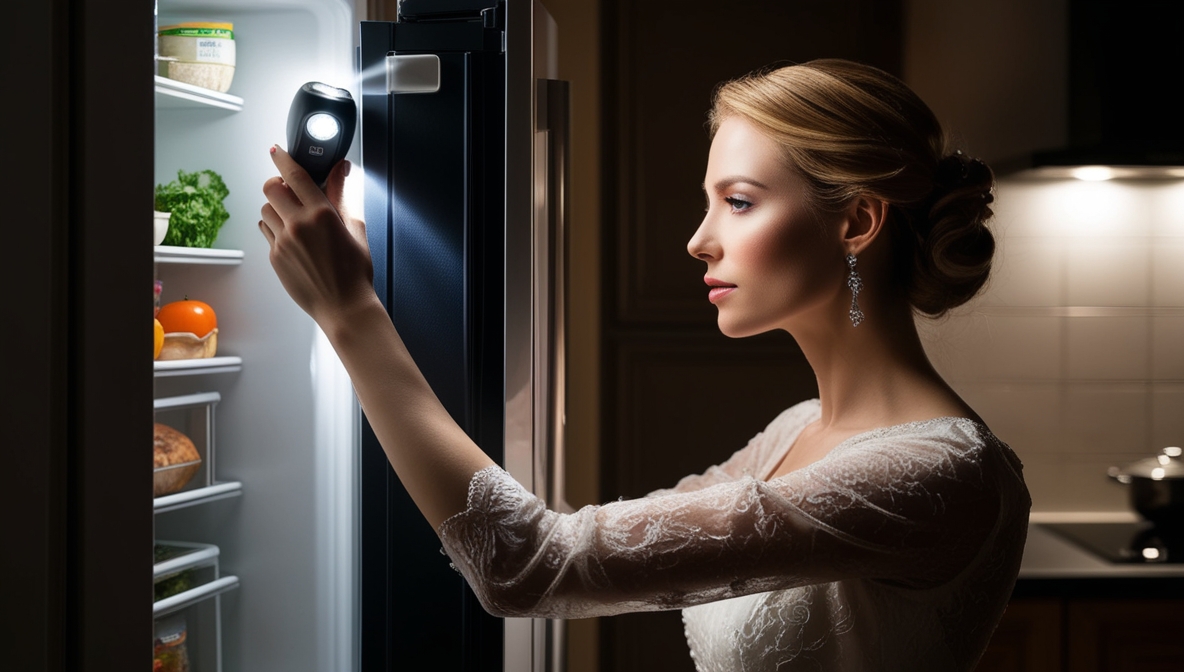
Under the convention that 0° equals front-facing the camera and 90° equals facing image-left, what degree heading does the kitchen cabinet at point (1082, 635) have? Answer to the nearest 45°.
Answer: approximately 0°

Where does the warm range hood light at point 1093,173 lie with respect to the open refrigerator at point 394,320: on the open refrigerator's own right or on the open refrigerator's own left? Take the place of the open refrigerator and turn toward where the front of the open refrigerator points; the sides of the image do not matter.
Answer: on the open refrigerator's own left

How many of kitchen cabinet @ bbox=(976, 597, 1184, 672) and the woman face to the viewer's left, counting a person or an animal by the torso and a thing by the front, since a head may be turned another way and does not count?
1

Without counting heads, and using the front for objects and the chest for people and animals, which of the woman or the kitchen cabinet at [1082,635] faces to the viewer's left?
the woman

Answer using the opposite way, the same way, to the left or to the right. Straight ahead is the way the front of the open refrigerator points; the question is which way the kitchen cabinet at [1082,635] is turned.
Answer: to the right

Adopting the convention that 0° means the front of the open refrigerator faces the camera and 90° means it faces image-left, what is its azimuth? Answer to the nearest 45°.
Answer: approximately 315°

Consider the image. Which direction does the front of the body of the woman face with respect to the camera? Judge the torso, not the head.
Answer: to the viewer's left
